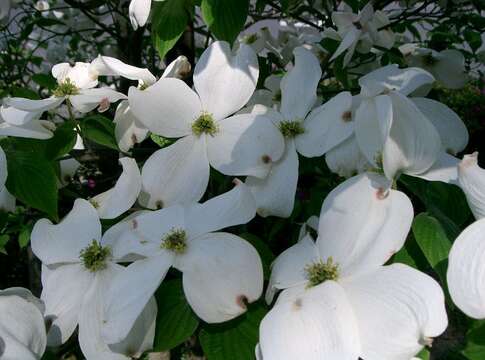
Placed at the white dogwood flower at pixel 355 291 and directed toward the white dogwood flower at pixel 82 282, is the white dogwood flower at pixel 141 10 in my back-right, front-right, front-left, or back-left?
front-right

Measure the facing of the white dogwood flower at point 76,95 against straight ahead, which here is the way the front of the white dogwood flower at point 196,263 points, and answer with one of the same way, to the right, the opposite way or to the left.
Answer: the same way

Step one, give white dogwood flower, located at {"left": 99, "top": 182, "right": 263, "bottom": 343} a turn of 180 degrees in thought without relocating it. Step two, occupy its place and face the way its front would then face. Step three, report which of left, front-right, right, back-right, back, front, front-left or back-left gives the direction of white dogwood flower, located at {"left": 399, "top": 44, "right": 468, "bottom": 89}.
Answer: front-right

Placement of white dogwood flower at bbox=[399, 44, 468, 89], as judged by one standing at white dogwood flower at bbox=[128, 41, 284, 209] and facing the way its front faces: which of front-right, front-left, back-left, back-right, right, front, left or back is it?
back-left

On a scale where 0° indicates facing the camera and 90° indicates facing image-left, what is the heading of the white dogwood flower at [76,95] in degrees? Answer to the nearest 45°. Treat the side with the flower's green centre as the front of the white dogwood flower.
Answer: approximately 0°

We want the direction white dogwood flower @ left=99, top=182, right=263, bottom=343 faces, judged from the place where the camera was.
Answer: facing the viewer

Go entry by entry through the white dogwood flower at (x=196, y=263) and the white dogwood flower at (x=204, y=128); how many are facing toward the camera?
2
